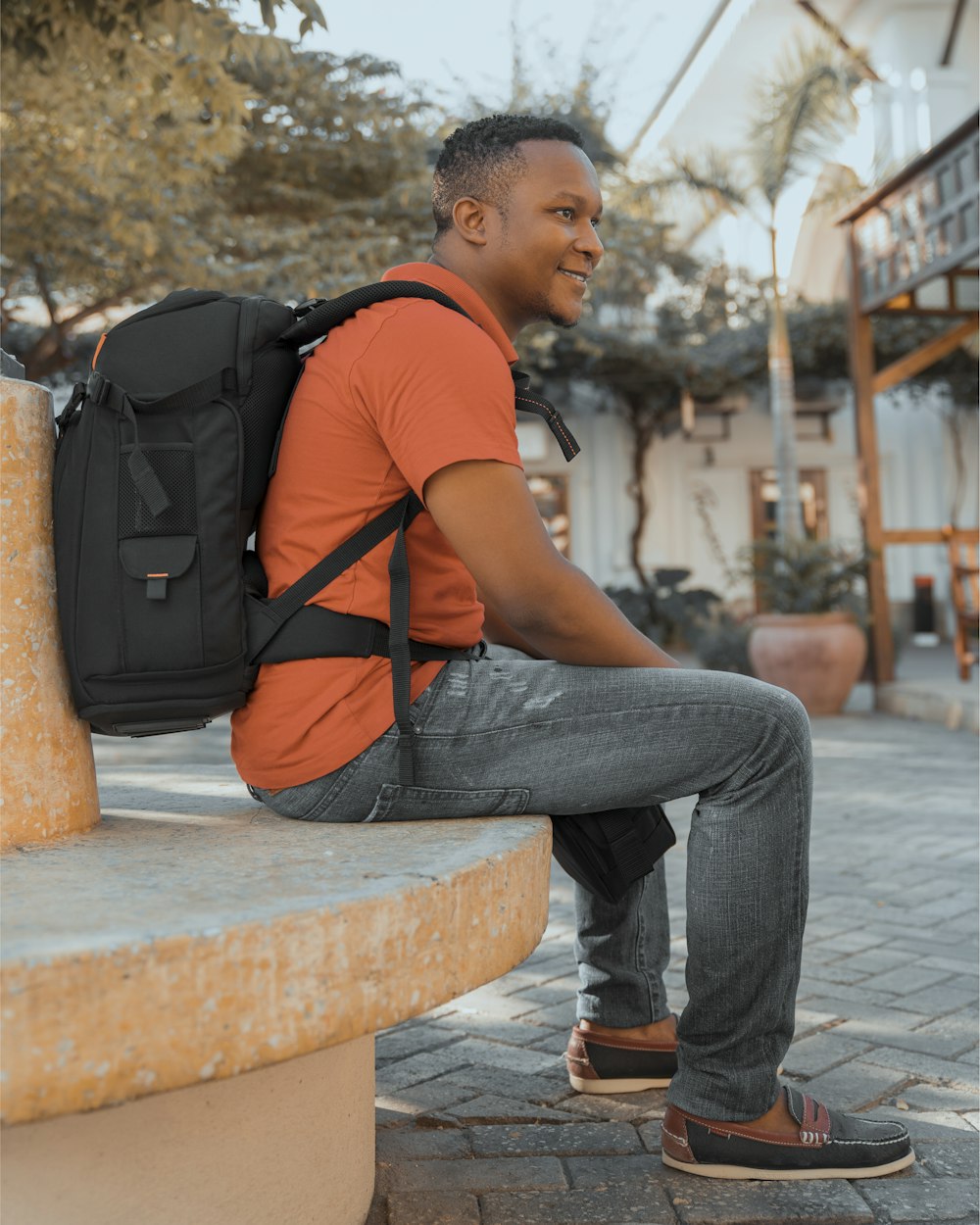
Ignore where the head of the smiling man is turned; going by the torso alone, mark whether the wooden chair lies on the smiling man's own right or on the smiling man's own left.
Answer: on the smiling man's own left

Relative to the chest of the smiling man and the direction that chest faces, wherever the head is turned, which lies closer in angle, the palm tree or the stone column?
the palm tree

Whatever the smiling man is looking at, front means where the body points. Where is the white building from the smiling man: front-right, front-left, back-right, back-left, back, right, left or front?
left

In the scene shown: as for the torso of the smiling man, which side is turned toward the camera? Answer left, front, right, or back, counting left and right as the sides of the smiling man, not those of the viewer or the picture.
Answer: right

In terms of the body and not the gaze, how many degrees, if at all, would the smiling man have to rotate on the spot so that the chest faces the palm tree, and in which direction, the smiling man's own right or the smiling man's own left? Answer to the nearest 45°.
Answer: approximately 90° to the smiling man's own left

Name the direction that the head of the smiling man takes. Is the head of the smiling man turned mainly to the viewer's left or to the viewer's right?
to the viewer's right

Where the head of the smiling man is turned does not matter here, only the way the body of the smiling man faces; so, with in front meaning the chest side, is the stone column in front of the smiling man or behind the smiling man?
behind
